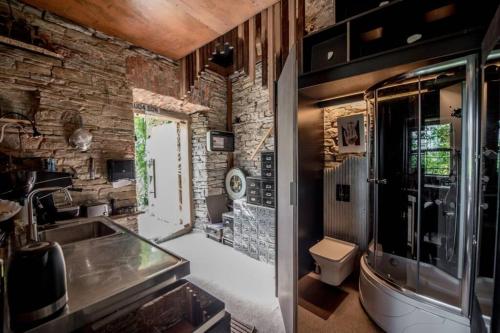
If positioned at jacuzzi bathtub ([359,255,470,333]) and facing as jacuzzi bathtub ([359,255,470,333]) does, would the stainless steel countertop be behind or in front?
in front

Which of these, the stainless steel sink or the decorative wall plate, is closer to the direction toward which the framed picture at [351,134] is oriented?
the stainless steel sink

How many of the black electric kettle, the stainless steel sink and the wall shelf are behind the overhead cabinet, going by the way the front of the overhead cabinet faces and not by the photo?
0

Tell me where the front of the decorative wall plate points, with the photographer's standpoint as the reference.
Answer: facing the viewer and to the left of the viewer

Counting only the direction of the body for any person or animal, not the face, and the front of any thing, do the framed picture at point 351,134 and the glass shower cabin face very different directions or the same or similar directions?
same or similar directions

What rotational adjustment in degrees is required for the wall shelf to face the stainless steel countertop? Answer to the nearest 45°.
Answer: approximately 45° to its right

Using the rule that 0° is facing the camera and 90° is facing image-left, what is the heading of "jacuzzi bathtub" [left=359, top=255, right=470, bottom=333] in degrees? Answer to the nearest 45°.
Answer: approximately 45°

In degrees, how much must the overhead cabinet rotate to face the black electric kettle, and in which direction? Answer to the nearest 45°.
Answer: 0° — it already faces it

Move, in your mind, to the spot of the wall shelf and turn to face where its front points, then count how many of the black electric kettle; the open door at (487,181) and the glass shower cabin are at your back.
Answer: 0

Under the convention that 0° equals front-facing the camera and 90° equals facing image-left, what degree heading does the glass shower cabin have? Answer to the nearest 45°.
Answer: approximately 45°

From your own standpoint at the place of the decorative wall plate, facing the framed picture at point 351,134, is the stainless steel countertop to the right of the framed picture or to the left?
right

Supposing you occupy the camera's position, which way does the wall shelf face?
facing the viewer and to the right of the viewer

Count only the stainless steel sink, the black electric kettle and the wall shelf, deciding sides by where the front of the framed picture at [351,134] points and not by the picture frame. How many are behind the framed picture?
0

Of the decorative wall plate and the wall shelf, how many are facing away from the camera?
0
